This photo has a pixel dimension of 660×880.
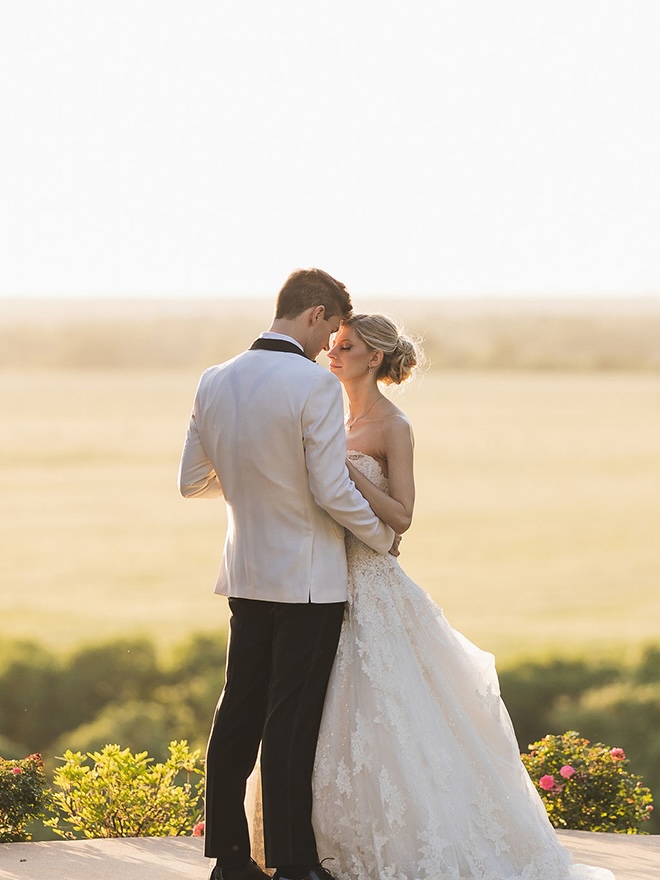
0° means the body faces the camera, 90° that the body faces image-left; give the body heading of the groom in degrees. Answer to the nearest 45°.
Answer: approximately 225°

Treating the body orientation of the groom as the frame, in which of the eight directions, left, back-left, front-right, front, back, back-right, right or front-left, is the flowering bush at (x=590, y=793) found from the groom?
front

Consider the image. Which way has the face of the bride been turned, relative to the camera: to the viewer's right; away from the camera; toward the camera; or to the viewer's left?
to the viewer's left

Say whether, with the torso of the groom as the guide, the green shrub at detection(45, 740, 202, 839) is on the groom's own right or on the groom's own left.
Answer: on the groom's own left

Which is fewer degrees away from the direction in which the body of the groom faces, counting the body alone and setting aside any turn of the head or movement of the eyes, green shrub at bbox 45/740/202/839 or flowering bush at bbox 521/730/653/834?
the flowering bush

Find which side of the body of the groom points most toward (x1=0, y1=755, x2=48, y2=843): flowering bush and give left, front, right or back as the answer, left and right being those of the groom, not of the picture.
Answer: left
